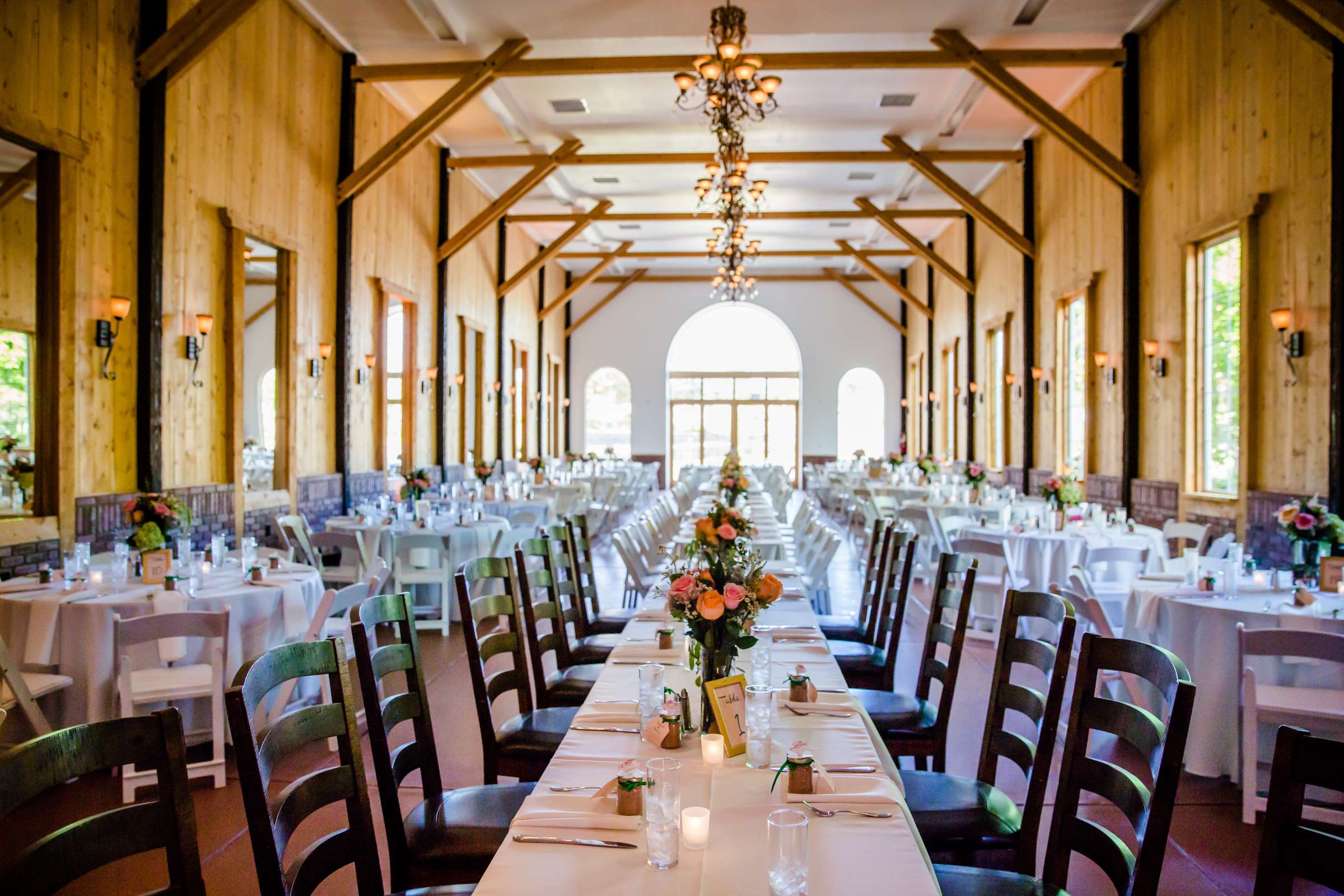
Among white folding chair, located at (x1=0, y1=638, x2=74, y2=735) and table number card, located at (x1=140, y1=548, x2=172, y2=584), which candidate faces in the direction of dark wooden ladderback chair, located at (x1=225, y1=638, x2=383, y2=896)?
the table number card

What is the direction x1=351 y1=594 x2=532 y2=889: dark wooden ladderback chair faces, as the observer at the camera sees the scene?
facing to the right of the viewer

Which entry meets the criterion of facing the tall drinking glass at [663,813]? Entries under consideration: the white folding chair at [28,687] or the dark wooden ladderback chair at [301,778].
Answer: the dark wooden ladderback chair

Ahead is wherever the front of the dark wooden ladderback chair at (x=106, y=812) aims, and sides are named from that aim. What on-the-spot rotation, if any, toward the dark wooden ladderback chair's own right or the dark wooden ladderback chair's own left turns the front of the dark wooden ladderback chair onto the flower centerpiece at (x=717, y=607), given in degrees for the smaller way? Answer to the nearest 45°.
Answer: approximately 45° to the dark wooden ladderback chair's own left

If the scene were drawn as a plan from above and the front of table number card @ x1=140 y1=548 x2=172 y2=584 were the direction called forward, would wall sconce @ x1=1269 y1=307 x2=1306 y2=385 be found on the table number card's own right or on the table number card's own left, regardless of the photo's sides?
on the table number card's own left

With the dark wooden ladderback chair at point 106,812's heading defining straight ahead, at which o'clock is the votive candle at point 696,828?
The votive candle is roughly at 11 o'clock from the dark wooden ladderback chair.

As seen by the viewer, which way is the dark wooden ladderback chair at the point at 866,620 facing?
to the viewer's left

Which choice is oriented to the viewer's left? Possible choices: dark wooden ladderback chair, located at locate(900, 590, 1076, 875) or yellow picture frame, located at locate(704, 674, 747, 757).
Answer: the dark wooden ladderback chair

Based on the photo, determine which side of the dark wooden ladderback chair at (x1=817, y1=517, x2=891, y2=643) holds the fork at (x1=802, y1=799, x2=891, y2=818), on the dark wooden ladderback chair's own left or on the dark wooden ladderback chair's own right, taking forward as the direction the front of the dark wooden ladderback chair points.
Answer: on the dark wooden ladderback chair's own left

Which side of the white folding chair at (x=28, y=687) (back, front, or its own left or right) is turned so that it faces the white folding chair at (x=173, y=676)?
right

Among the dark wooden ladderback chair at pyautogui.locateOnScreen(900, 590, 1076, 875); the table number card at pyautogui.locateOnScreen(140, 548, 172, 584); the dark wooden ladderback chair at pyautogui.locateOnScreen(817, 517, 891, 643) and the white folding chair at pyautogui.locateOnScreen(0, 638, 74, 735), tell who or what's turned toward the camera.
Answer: the table number card

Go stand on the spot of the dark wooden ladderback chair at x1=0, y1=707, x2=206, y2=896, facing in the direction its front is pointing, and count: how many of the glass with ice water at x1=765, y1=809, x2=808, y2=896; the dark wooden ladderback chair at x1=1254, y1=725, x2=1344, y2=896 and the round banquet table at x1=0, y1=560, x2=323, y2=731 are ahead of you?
2

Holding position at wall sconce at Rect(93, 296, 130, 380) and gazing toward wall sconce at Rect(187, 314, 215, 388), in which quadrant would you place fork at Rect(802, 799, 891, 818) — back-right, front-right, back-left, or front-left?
back-right

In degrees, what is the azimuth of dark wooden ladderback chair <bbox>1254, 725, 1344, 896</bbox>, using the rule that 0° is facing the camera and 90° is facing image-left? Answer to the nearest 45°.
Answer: approximately 45°
